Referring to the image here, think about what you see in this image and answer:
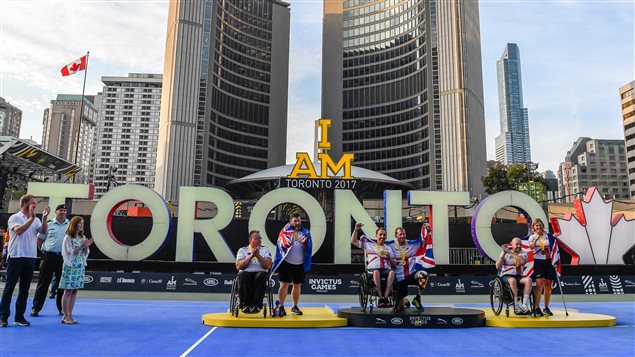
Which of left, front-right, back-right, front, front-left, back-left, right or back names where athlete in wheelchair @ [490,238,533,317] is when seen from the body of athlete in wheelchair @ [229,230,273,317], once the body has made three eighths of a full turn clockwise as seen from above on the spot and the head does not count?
back-right

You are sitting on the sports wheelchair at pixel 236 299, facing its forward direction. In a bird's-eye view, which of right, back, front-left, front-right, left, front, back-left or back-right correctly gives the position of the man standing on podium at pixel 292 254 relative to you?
left

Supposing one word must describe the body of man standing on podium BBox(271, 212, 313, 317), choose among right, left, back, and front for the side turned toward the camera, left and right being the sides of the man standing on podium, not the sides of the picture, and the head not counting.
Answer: front

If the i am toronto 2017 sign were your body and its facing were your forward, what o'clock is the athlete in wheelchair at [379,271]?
The athlete in wheelchair is roughly at 12 o'clock from the i am toronto 2017 sign.

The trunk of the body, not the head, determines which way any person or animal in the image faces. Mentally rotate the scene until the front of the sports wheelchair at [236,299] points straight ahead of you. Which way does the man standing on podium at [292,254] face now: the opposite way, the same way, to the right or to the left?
the same way

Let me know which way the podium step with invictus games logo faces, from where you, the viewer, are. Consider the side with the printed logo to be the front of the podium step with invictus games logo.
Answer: facing the viewer

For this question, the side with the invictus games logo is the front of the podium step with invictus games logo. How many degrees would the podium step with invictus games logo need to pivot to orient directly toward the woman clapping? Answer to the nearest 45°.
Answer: approximately 90° to its right

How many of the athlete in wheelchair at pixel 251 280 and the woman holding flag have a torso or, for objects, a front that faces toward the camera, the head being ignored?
2

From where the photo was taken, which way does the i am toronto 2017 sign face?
toward the camera

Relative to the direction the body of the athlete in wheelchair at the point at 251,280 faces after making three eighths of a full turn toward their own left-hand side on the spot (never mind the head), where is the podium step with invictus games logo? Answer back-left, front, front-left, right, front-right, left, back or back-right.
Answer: front-right

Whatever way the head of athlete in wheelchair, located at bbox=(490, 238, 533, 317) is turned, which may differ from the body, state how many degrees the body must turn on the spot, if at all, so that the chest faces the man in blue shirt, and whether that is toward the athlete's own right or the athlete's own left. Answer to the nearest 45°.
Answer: approximately 90° to the athlete's own right

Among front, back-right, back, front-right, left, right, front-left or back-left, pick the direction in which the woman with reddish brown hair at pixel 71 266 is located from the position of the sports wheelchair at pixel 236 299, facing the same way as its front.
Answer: right

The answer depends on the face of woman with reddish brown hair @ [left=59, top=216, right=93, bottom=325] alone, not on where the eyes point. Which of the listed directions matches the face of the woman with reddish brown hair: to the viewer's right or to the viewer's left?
to the viewer's right

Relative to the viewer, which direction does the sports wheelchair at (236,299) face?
toward the camera

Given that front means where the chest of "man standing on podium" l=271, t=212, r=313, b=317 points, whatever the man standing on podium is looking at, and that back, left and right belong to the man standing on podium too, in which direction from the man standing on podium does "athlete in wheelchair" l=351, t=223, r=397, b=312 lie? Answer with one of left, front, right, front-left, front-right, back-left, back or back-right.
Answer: left

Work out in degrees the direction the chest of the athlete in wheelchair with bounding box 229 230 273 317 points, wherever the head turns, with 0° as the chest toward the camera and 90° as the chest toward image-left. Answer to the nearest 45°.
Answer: approximately 0°

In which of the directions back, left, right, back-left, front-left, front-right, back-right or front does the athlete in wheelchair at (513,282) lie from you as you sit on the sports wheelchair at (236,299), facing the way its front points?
left

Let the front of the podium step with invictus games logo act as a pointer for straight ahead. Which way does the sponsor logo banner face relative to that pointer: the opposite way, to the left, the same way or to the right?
the same way

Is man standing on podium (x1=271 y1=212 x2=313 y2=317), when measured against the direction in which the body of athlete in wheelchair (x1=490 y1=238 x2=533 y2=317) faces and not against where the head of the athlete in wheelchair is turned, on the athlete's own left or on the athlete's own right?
on the athlete's own right
